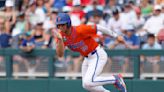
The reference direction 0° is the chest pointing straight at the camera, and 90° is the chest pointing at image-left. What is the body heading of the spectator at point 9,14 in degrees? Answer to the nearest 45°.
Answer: approximately 0°

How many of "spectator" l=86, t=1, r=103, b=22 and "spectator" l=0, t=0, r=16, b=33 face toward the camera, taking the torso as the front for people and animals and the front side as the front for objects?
2

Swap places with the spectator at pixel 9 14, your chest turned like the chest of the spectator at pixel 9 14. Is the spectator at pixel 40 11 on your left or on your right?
on your left
